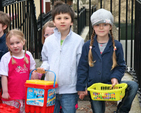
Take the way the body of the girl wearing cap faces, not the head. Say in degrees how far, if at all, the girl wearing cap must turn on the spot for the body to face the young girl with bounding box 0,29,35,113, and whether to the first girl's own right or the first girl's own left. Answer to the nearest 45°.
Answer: approximately 90° to the first girl's own right

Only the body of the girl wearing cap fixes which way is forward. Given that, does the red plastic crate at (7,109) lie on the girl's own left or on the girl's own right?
on the girl's own right

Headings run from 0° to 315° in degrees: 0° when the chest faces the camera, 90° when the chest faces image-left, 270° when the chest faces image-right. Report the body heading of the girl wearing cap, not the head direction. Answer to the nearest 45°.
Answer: approximately 0°

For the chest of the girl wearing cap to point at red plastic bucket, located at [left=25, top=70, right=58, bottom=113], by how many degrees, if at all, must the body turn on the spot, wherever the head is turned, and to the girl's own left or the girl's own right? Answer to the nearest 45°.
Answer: approximately 90° to the girl's own right
